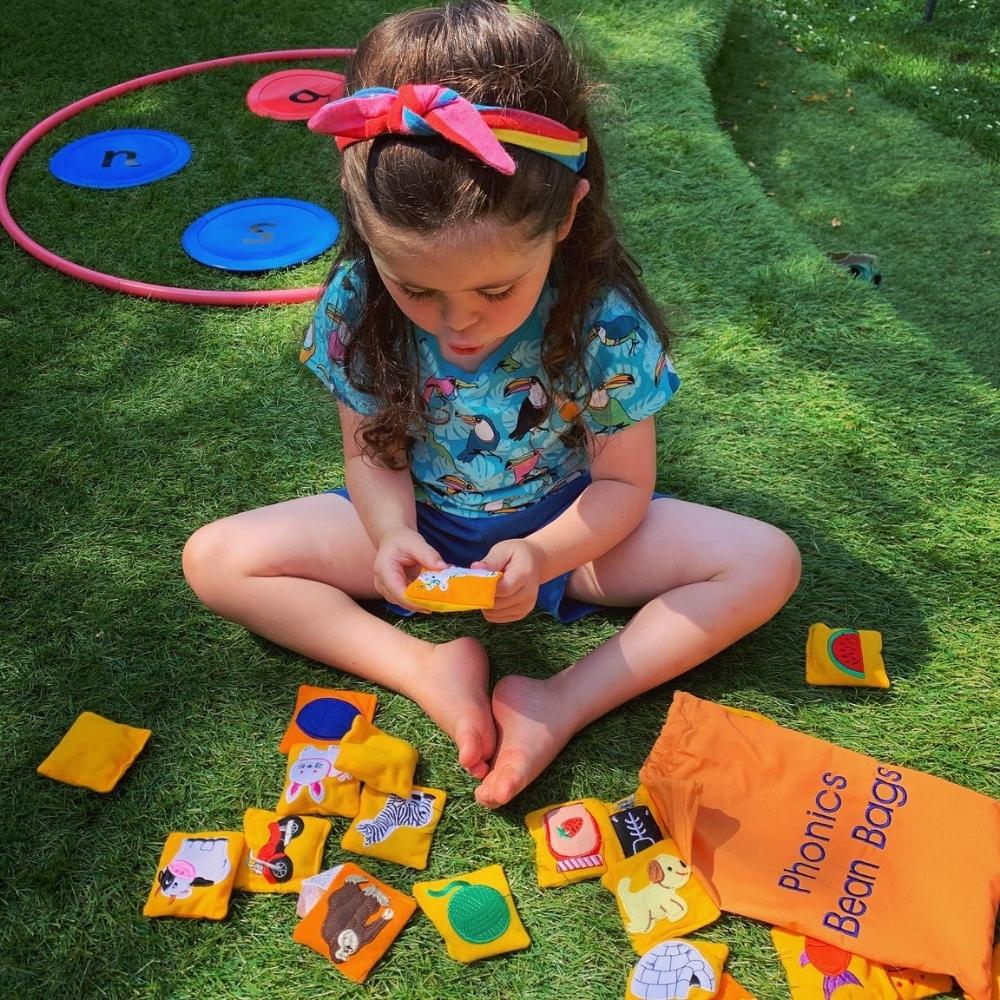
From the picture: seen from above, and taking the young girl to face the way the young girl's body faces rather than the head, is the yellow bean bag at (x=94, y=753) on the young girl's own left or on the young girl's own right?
on the young girl's own right

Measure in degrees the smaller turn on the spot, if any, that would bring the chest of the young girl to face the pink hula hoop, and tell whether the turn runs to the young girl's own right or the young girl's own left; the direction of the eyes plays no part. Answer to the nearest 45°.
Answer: approximately 135° to the young girl's own right

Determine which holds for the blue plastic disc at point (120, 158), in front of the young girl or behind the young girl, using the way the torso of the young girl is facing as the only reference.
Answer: behind

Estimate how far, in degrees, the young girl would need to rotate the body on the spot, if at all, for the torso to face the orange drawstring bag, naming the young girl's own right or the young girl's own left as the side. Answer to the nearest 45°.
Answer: approximately 45° to the young girl's own left

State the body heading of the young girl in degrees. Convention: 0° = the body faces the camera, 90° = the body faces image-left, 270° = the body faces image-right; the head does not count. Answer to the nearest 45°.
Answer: approximately 0°

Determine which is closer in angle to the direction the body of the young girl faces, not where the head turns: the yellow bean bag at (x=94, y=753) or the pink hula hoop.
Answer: the yellow bean bag
